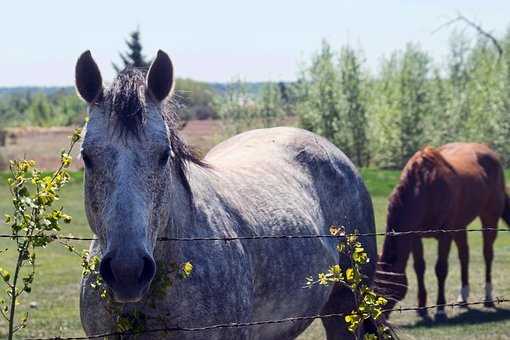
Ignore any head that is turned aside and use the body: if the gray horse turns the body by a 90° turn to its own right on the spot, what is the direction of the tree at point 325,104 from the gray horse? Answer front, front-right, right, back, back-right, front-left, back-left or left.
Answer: front-right

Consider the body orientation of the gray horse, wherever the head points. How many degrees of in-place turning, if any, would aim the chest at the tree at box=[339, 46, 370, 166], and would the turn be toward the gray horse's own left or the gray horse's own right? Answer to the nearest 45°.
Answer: approximately 135° to the gray horse's own right

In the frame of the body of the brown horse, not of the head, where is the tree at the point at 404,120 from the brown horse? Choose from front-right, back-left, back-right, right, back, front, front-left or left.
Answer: back-right

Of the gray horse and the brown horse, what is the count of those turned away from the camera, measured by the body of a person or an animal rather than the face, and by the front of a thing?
0

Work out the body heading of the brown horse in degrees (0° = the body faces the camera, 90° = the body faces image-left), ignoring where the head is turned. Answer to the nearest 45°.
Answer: approximately 45°

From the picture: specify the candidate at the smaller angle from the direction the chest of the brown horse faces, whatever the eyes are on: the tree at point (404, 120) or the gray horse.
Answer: the gray horse

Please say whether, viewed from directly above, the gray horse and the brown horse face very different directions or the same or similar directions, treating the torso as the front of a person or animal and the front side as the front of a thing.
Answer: same or similar directions

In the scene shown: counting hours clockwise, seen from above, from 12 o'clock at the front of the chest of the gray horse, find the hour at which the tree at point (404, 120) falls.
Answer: The tree is roughly at 5 o'clock from the gray horse.

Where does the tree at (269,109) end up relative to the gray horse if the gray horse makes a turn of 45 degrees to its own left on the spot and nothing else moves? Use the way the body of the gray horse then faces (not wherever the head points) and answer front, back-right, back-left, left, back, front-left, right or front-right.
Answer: back

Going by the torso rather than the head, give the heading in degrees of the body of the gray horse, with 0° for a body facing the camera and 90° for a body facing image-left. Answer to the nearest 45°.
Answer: approximately 45°
